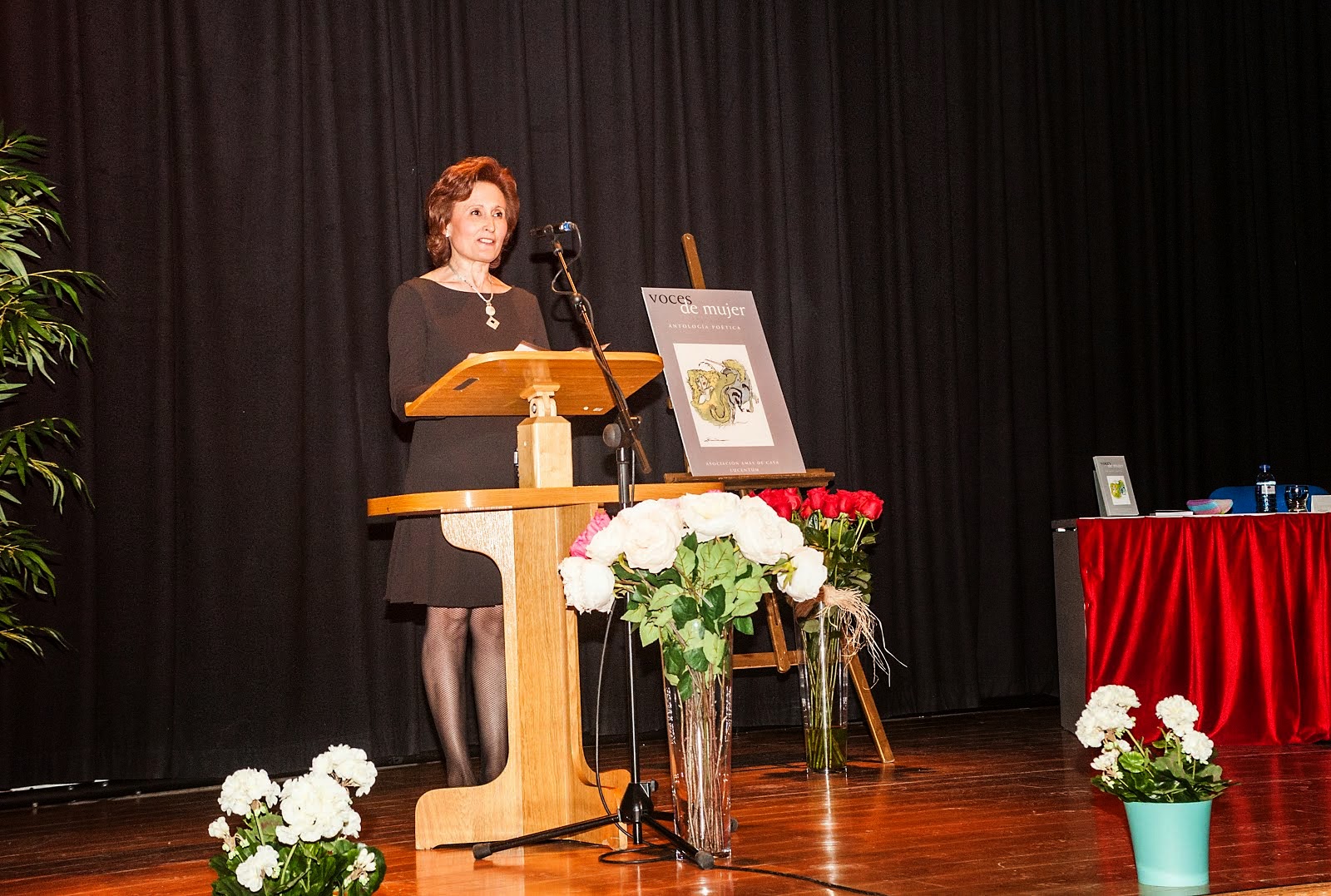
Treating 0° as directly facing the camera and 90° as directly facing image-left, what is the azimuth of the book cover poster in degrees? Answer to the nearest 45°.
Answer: approximately 0°

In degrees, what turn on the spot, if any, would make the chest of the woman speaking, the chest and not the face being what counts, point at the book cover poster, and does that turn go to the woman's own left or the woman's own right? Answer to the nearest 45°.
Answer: approximately 90° to the woman's own left

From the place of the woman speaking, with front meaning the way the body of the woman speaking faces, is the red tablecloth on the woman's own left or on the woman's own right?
on the woman's own left

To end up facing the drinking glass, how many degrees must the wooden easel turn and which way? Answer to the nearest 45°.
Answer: approximately 90° to its left
